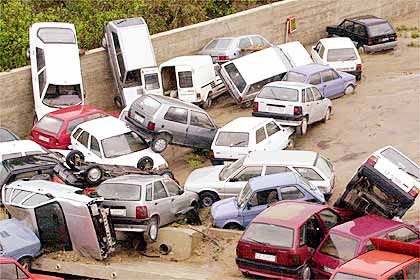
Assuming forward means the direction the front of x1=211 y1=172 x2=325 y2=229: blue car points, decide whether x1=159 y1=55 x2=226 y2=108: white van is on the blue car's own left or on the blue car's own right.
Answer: on the blue car's own right

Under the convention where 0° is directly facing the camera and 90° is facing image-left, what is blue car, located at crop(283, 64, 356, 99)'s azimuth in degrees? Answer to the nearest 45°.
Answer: approximately 225°

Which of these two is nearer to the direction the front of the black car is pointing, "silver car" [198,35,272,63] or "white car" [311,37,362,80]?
the silver car

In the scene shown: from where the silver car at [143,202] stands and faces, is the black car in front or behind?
in front

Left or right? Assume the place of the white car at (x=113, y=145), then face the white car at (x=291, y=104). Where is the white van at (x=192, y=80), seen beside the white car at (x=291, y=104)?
left

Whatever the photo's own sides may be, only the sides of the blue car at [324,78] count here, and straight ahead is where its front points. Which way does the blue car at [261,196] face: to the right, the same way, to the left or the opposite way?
the opposite way

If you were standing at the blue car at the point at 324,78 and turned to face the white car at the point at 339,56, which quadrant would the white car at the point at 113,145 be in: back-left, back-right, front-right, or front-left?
back-left
